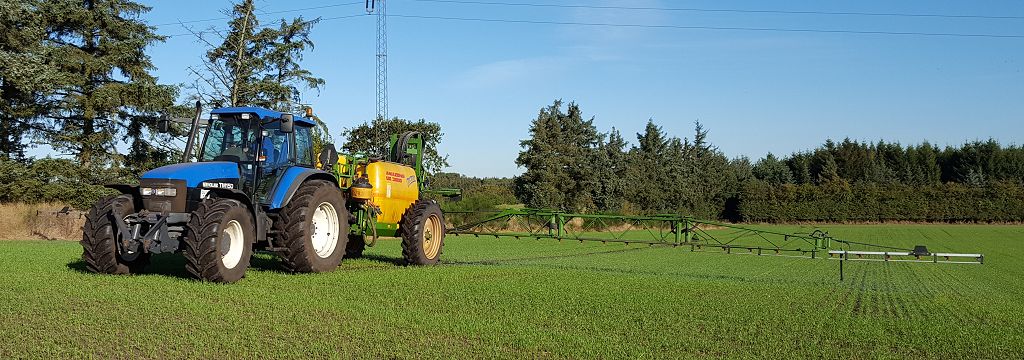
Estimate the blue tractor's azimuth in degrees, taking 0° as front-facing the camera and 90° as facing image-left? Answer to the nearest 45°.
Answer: approximately 45°

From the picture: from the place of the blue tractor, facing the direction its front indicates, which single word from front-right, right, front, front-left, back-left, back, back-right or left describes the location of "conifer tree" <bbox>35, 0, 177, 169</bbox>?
back-right

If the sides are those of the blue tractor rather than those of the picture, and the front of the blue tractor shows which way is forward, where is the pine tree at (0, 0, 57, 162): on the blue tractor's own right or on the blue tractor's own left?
on the blue tractor's own right
